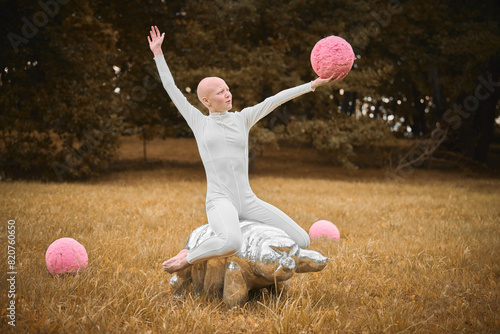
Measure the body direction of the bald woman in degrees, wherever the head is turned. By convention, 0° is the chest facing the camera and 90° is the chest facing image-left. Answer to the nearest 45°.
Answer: approximately 315°

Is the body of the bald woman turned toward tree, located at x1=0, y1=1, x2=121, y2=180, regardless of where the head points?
no

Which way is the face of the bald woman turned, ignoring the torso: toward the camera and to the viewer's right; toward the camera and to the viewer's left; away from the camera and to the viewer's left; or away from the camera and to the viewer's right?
toward the camera and to the viewer's right

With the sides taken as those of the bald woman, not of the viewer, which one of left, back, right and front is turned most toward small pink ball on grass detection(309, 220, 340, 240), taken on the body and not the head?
left

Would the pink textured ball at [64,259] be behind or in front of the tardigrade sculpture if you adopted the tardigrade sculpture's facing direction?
behind

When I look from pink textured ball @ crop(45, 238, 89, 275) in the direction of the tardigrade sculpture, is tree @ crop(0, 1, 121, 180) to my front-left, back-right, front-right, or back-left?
back-left

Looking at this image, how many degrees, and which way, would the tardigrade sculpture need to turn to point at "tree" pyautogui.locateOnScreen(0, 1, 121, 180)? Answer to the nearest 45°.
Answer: approximately 180°

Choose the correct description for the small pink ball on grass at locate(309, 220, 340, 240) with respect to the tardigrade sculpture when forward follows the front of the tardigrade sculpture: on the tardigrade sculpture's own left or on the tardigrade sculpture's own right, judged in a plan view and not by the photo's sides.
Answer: on the tardigrade sculpture's own left

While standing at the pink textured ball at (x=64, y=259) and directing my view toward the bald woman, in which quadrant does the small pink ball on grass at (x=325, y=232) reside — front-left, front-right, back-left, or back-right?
front-left

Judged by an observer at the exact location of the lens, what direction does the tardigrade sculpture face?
facing the viewer and to the right of the viewer
